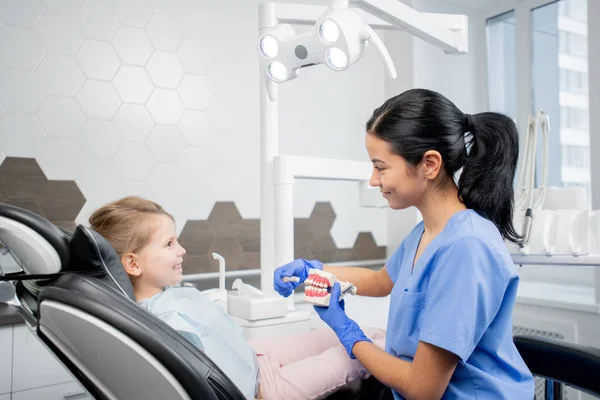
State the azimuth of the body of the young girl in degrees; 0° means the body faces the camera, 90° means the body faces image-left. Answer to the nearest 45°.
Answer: approximately 270°

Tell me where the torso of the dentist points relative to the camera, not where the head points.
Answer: to the viewer's left

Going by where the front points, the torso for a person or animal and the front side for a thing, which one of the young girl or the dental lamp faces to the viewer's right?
the young girl

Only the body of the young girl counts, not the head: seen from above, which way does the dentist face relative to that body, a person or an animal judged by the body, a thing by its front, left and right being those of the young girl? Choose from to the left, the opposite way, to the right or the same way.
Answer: the opposite way

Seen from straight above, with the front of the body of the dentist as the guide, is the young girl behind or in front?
in front

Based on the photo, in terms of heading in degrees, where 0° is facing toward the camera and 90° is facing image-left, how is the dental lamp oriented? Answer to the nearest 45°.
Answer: approximately 45°

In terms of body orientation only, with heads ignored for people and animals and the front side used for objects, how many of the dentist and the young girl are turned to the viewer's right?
1

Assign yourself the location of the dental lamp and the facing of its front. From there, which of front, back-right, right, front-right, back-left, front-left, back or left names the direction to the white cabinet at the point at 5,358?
front-right

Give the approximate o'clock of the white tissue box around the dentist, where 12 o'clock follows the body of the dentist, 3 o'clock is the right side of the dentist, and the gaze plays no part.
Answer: The white tissue box is roughly at 1 o'clock from the dentist.

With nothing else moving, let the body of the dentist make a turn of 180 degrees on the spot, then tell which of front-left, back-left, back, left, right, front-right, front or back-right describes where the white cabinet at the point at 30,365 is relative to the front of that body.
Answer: back

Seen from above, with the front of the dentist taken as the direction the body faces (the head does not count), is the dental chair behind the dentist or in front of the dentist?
in front

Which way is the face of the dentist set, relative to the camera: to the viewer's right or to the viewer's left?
to the viewer's left
